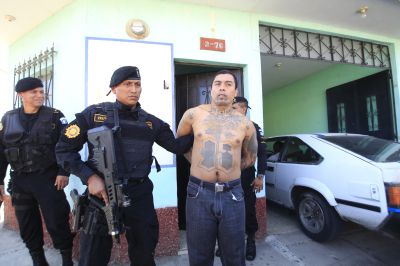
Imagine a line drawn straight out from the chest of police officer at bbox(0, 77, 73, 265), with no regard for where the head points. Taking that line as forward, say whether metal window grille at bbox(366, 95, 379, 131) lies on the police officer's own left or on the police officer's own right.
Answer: on the police officer's own left

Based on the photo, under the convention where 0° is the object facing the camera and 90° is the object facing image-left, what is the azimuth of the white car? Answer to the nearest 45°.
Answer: approximately 135°

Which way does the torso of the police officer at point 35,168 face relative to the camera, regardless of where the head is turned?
toward the camera

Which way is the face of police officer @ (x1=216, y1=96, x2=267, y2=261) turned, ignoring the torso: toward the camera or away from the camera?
toward the camera

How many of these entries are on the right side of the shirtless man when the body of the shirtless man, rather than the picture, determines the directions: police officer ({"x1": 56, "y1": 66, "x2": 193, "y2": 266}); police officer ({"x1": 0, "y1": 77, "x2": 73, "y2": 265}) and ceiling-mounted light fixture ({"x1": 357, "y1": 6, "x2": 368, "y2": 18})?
2

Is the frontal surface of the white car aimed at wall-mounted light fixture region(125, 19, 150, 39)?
no

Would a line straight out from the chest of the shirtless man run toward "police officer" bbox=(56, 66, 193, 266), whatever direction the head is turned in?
no

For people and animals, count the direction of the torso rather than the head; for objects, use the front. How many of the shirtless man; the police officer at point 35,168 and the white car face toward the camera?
2

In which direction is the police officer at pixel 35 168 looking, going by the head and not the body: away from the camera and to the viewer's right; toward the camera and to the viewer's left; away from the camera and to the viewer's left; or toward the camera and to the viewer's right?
toward the camera and to the viewer's right

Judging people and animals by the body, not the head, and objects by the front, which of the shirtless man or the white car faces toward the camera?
the shirtless man

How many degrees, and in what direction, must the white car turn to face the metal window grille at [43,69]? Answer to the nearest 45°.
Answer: approximately 45° to its left

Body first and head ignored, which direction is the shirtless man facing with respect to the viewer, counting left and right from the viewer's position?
facing the viewer

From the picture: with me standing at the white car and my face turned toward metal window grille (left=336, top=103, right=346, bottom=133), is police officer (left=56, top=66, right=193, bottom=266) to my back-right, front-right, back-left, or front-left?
back-left

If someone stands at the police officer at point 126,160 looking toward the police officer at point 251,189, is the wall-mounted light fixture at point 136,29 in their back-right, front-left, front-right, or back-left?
front-left
